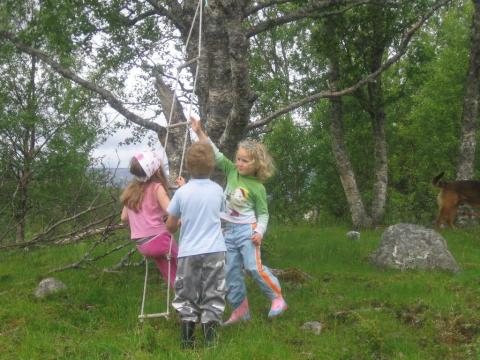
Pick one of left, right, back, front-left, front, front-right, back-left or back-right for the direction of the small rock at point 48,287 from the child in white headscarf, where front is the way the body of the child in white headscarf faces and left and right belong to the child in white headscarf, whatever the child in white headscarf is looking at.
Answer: left

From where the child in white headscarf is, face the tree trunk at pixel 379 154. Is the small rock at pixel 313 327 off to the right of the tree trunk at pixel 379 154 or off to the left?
right

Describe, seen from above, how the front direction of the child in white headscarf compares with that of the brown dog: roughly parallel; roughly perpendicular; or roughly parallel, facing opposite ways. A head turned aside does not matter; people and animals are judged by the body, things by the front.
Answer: roughly perpendicular

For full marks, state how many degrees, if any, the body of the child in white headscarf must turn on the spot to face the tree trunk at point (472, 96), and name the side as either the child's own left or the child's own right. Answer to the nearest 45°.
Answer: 0° — they already face it

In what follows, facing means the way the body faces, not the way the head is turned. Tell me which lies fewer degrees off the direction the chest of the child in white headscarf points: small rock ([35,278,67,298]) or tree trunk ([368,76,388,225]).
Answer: the tree trunk

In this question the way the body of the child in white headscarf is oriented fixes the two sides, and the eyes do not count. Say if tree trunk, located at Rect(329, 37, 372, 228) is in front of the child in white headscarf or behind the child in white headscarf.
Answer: in front

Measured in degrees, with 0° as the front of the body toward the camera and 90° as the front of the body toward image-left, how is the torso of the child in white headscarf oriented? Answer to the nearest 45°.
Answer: approximately 225°
